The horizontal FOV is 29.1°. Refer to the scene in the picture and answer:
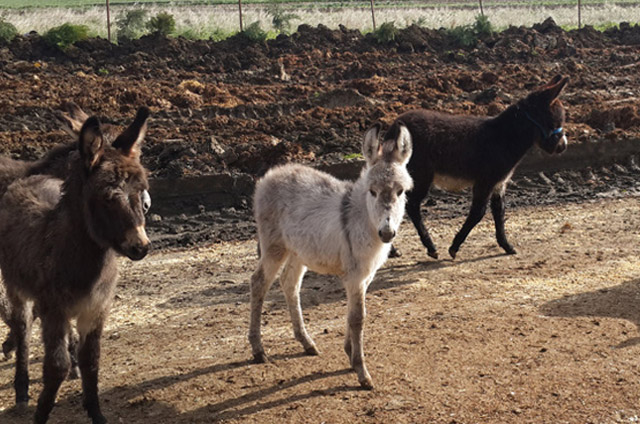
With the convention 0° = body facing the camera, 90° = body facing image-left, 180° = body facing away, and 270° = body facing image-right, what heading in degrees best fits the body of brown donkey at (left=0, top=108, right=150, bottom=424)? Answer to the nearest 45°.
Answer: approximately 315°

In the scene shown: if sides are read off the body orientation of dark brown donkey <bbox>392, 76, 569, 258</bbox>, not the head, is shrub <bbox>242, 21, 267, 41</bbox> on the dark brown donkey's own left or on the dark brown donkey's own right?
on the dark brown donkey's own left

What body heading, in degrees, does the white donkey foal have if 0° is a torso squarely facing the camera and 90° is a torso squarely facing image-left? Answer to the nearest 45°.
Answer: approximately 315°

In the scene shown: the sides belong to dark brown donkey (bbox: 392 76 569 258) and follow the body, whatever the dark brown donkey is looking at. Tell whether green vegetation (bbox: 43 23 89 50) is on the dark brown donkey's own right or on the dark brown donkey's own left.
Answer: on the dark brown donkey's own left

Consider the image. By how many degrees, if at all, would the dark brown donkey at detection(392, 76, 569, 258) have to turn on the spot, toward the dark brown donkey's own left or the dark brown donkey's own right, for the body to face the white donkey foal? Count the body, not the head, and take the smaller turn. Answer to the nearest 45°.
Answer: approximately 90° to the dark brown donkey's own right

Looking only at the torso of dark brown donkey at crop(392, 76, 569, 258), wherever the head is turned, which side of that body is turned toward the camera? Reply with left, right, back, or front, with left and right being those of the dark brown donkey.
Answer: right
